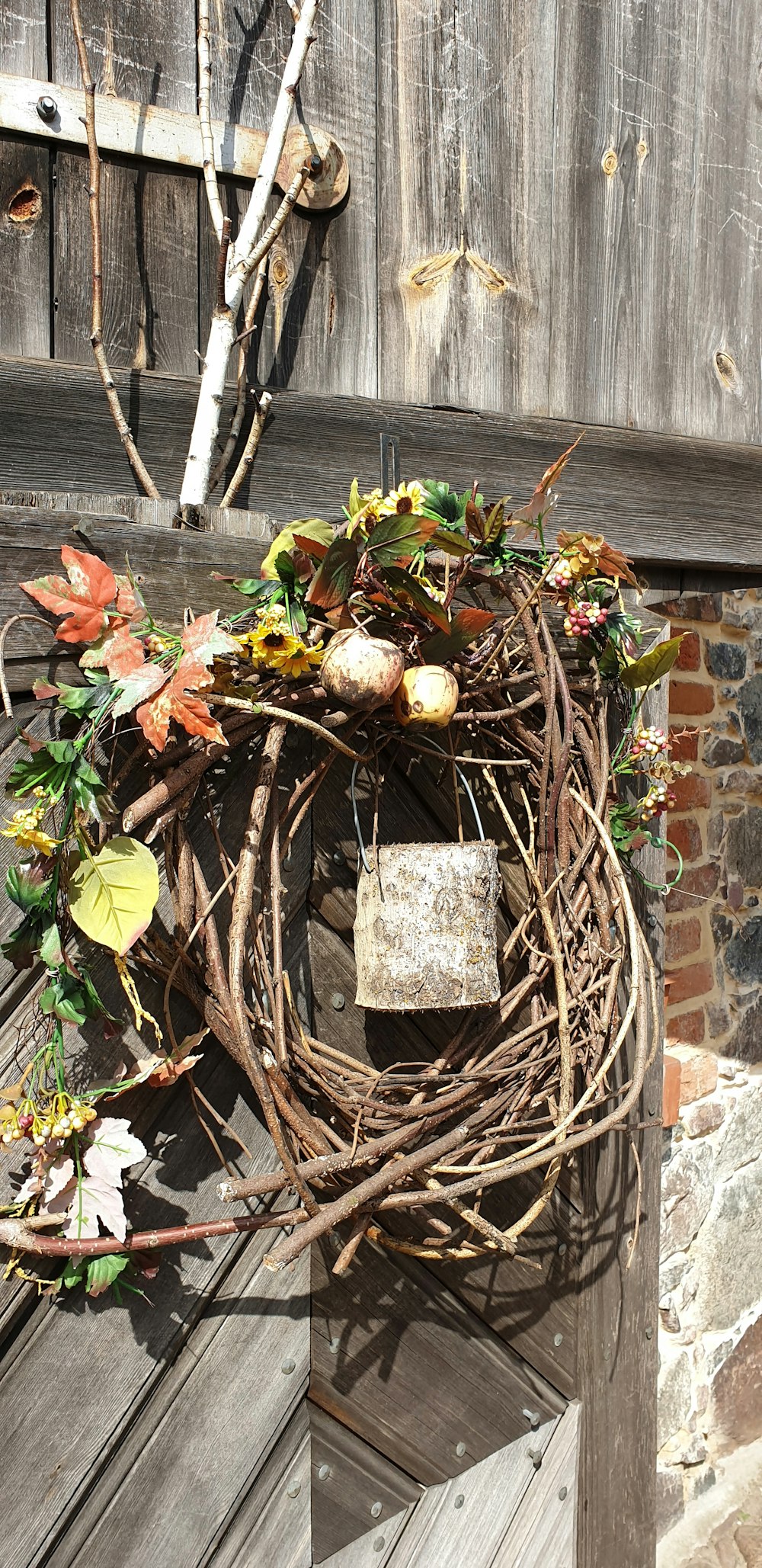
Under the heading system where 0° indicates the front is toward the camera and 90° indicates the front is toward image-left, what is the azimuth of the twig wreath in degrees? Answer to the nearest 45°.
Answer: approximately 0°
